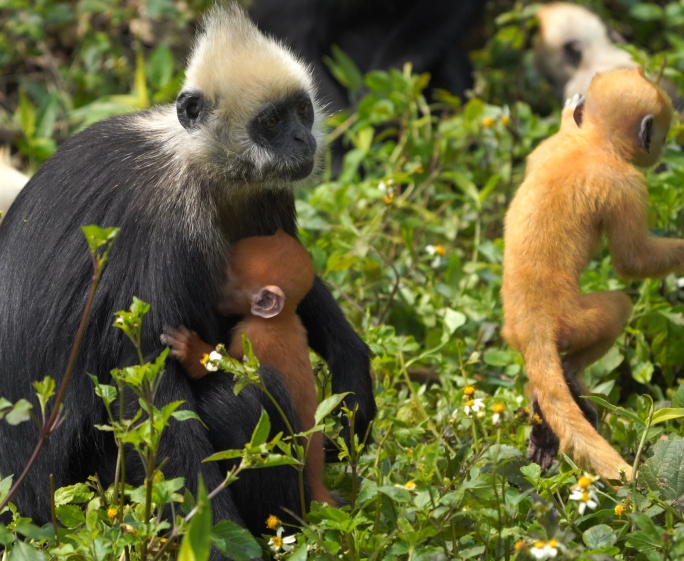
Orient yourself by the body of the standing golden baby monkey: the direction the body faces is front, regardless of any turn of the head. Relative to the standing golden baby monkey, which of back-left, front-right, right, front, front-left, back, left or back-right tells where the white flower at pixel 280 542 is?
back

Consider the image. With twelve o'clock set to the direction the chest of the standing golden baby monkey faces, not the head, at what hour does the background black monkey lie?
The background black monkey is roughly at 10 o'clock from the standing golden baby monkey.

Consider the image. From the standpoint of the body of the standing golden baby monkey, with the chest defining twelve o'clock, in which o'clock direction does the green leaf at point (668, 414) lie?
The green leaf is roughly at 4 o'clock from the standing golden baby monkey.

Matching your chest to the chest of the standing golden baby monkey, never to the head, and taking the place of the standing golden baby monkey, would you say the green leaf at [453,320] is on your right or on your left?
on your left

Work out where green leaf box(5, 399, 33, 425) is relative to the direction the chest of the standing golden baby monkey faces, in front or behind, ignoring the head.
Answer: behind

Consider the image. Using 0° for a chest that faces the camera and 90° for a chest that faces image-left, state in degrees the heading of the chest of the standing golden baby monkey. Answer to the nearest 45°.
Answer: approximately 225°

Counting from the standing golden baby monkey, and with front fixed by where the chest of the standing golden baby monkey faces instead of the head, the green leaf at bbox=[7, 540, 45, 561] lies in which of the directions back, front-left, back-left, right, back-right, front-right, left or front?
back

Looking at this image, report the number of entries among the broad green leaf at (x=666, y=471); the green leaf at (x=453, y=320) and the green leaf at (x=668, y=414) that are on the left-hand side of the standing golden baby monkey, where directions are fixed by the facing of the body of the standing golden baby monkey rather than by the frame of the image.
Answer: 1

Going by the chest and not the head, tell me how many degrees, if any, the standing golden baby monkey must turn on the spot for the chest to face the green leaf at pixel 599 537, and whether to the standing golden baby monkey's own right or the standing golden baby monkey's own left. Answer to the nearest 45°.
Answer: approximately 135° to the standing golden baby monkey's own right
